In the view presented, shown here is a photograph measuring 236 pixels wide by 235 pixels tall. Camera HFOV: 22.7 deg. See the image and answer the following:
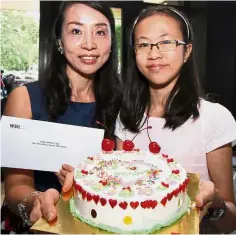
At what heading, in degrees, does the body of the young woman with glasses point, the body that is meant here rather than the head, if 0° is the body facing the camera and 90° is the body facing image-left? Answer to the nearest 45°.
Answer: approximately 45°

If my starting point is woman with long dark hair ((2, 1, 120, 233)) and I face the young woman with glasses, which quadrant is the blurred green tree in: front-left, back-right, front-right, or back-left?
back-left

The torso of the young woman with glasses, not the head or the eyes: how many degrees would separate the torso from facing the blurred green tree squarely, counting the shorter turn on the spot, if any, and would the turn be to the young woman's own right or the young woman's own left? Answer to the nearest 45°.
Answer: approximately 90° to the young woman's own right
